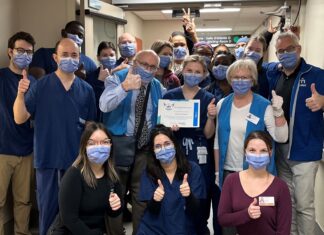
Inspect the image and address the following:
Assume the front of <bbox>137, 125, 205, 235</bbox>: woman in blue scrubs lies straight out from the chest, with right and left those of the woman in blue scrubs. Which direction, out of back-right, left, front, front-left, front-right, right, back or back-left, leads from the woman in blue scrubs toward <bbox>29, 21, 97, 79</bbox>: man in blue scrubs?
back-right

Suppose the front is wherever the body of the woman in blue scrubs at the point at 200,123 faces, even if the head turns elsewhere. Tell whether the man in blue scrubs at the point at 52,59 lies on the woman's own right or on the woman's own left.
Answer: on the woman's own right

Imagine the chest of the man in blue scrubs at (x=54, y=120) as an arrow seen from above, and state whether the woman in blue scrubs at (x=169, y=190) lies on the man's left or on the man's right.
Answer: on the man's left

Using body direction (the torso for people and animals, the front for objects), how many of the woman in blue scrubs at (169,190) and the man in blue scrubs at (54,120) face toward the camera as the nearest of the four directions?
2

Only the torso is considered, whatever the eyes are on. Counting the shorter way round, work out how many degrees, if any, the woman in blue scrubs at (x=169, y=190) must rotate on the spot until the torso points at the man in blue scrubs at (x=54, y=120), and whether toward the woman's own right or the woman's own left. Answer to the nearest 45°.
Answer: approximately 90° to the woman's own right

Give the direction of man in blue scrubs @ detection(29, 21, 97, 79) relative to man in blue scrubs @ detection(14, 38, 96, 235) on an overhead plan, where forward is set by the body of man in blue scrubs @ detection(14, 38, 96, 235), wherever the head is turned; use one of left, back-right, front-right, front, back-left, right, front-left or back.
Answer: back

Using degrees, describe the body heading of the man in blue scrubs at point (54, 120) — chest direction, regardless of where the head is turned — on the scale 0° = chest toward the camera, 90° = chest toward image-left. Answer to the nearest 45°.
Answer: approximately 0°
